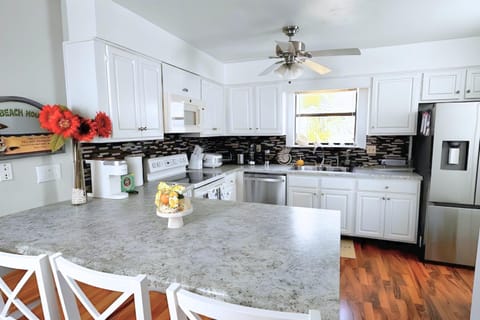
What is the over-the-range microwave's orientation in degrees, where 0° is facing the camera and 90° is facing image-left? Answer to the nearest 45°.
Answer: approximately 315°

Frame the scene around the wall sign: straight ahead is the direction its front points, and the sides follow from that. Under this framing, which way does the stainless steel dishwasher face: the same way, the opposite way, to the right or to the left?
to the right

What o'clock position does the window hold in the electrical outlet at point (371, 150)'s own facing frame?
The window is roughly at 3 o'clock from the electrical outlet.

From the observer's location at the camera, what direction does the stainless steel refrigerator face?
facing the viewer

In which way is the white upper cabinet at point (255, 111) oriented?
toward the camera

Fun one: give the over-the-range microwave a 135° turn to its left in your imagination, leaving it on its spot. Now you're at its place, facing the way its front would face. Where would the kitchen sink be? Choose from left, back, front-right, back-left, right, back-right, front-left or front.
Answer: right

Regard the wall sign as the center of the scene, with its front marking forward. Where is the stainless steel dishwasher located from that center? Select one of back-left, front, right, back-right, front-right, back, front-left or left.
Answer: front-left

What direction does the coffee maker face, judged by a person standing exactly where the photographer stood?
facing the viewer and to the right of the viewer

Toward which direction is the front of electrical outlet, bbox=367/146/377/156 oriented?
toward the camera

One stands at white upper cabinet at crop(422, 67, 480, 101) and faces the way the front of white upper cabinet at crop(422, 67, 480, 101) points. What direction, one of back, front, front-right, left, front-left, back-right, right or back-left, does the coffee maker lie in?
front-right

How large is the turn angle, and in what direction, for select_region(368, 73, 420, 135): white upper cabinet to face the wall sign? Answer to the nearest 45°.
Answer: approximately 45° to its right
